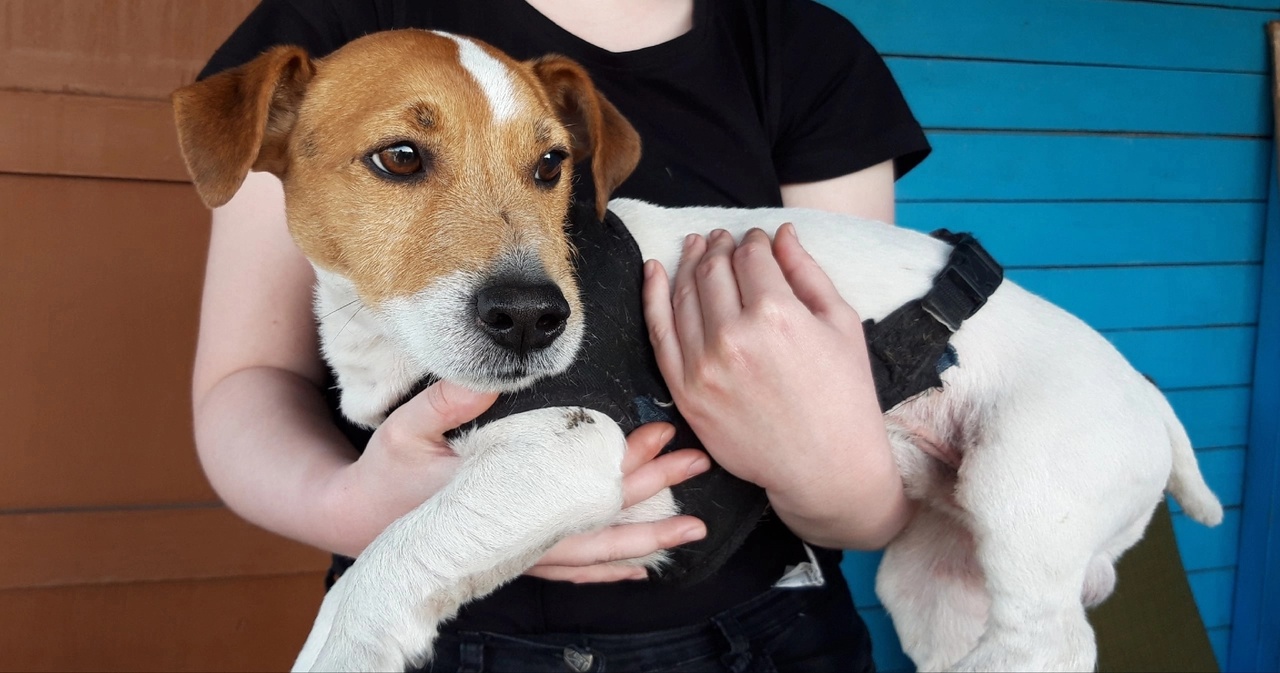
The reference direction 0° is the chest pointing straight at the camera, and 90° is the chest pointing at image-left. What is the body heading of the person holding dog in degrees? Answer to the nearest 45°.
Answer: approximately 0°

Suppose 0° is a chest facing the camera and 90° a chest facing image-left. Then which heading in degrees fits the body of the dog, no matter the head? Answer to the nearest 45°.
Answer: approximately 45°
